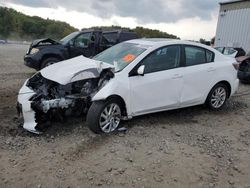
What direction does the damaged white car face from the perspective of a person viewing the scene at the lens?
facing the viewer and to the left of the viewer

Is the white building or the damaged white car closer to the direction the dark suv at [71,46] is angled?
the damaged white car

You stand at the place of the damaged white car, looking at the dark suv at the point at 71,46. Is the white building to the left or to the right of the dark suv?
right

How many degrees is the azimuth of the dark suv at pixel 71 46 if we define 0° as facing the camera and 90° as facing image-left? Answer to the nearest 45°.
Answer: approximately 45°

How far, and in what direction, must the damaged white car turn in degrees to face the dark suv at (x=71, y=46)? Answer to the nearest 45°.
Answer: approximately 135° to its right

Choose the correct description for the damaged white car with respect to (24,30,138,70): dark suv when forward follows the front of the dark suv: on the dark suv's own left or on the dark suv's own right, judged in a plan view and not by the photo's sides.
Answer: on the dark suv's own left

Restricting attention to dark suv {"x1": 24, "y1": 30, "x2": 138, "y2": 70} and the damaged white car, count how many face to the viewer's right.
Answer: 0

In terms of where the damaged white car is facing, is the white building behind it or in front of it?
behind

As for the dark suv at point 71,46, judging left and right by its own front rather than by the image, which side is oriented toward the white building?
back
